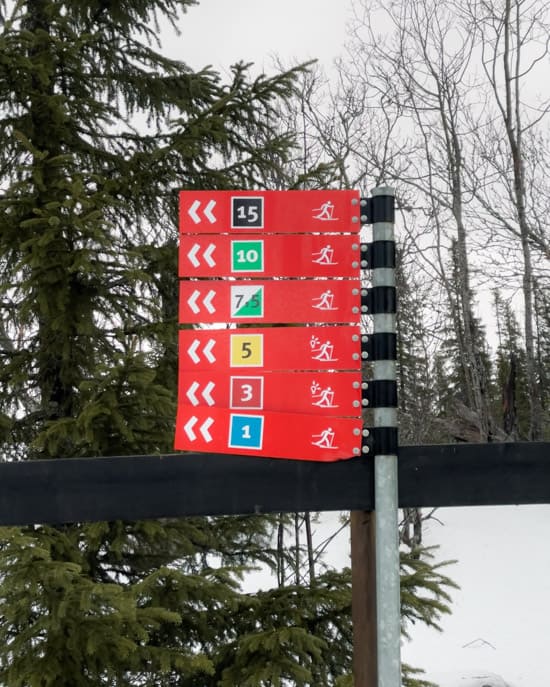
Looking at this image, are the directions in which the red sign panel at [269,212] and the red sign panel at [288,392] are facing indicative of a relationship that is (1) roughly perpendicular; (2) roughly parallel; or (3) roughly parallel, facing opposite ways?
roughly parallel

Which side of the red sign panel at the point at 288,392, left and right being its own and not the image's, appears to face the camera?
front

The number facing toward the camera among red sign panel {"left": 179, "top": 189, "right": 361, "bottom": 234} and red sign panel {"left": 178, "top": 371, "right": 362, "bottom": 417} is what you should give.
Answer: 2
